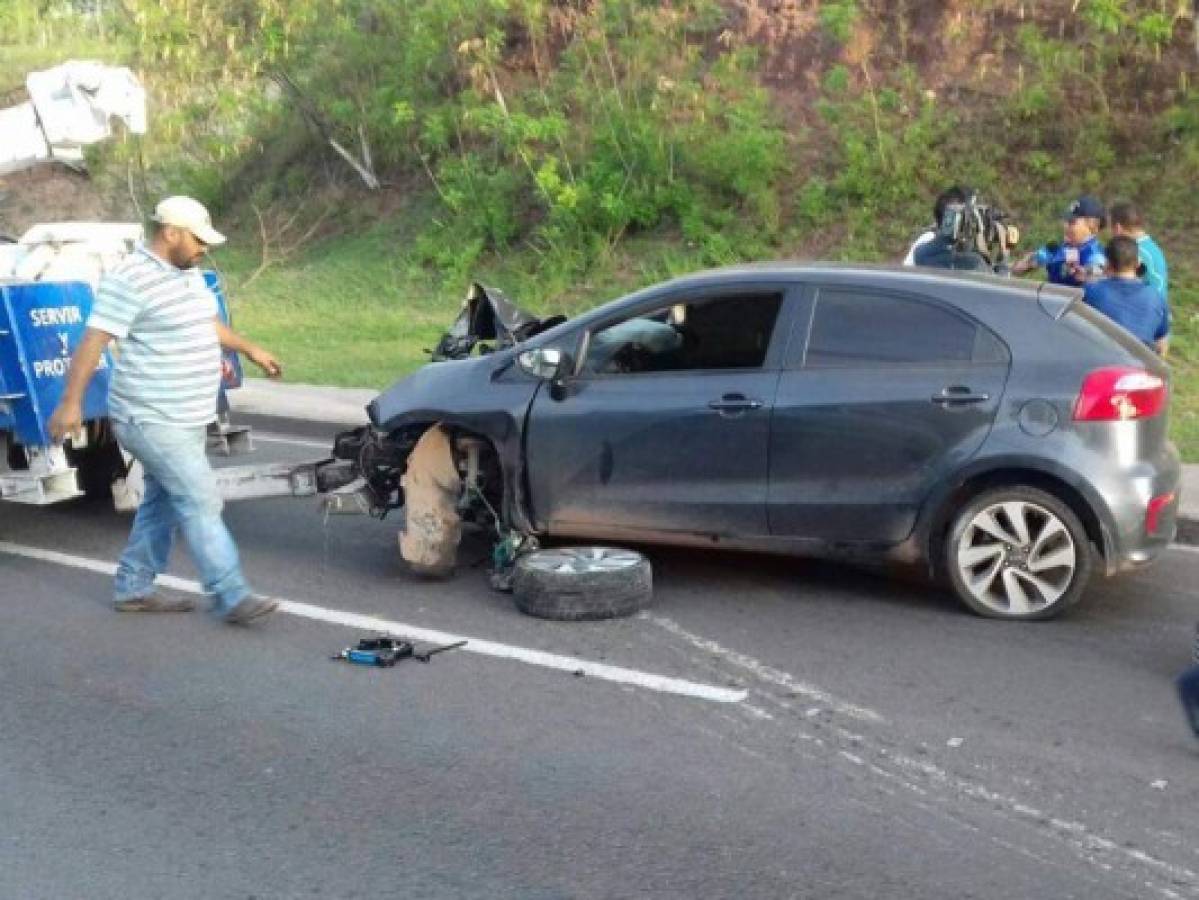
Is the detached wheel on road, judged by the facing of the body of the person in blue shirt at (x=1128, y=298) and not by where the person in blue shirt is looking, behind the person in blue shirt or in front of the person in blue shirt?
behind

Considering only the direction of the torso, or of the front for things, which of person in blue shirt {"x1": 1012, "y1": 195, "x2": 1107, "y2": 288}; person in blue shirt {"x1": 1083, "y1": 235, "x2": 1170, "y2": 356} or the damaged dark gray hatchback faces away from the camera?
person in blue shirt {"x1": 1083, "y1": 235, "x2": 1170, "y2": 356}

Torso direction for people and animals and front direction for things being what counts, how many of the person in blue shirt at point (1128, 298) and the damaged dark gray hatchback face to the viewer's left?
1

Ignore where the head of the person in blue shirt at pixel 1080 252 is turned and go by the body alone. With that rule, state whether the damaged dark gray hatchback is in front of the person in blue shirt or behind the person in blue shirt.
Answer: in front

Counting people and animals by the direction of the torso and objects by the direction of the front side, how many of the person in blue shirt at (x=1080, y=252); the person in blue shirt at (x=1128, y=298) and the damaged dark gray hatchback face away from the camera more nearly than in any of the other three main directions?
1

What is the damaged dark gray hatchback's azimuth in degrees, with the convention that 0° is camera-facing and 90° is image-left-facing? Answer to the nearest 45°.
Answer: approximately 90°

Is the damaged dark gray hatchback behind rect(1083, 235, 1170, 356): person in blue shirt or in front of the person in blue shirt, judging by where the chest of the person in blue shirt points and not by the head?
behind

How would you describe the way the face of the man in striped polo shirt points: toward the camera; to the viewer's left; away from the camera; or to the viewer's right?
to the viewer's right

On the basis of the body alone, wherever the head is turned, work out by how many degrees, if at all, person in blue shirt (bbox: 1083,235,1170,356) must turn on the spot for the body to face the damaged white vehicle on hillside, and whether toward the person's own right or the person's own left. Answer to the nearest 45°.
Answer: approximately 90° to the person's own left

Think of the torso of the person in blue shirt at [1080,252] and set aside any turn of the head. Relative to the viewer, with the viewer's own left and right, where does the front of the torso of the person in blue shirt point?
facing the viewer and to the left of the viewer

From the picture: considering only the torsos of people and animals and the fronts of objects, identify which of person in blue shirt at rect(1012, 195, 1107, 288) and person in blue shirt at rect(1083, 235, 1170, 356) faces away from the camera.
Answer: person in blue shirt at rect(1083, 235, 1170, 356)

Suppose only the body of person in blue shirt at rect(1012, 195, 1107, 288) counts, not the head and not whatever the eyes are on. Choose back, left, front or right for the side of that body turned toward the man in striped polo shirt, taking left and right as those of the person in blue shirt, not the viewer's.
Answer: front

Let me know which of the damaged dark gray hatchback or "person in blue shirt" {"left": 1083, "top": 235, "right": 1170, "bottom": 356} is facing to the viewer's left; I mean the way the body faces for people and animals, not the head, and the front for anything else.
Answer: the damaged dark gray hatchback

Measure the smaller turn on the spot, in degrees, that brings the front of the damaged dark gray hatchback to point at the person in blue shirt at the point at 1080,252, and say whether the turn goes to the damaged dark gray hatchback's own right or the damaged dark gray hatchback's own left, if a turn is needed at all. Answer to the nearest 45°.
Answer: approximately 135° to the damaged dark gray hatchback's own right

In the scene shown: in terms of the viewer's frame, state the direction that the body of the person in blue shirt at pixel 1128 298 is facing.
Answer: away from the camera

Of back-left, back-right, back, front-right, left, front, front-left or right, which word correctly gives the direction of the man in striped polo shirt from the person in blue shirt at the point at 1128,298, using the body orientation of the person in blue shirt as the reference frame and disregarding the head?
back-left

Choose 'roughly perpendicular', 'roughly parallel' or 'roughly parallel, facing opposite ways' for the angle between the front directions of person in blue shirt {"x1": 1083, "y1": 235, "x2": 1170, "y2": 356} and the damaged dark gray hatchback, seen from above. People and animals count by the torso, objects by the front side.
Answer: roughly perpendicular

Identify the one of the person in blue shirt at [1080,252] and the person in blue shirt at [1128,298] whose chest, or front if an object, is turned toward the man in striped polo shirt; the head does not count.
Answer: the person in blue shirt at [1080,252]

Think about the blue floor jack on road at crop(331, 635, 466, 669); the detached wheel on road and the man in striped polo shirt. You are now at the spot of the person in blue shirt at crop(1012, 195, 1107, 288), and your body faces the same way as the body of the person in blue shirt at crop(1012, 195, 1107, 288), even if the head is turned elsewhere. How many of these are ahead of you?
3

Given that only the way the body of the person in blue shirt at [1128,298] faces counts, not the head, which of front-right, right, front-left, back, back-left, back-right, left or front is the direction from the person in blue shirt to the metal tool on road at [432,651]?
back-left
